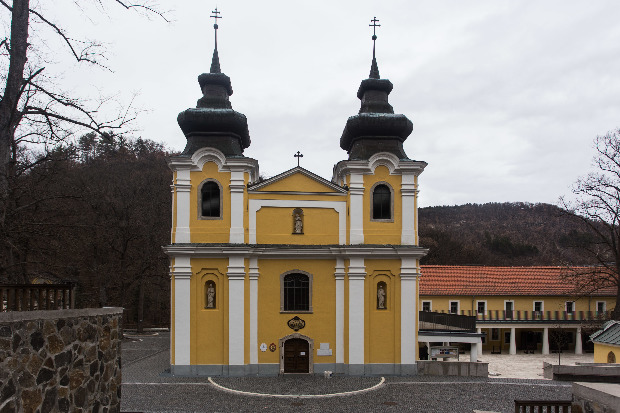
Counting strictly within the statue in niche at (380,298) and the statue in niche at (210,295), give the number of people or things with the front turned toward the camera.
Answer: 2

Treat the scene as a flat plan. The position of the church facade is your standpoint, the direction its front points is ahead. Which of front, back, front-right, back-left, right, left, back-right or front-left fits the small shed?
left

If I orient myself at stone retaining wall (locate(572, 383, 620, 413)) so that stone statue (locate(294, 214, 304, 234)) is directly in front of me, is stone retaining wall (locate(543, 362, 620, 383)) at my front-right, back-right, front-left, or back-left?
front-right

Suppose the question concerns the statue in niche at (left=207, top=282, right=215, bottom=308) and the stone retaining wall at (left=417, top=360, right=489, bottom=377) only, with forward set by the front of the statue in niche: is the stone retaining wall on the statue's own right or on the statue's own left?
on the statue's own left

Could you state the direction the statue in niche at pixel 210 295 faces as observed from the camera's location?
facing the viewer

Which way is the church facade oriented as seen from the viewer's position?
toward the camera

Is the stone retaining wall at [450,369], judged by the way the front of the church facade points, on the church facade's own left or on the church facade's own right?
on the church facade's own left

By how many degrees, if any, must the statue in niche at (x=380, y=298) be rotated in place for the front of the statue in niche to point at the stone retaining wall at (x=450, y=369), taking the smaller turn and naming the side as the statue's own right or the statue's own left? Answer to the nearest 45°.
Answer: approximately 90° to the statue's own left

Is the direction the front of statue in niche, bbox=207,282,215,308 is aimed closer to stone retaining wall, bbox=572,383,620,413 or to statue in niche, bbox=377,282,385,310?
the stone retaining wall
